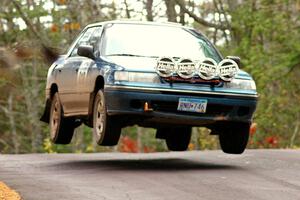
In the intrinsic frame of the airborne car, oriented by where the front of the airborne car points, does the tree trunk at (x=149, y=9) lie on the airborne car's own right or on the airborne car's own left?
on the airborne car's own left

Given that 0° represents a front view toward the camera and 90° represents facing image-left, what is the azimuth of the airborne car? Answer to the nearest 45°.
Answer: approximately 315°

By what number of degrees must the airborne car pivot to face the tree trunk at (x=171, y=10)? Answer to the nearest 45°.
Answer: approximately 135° to its left
